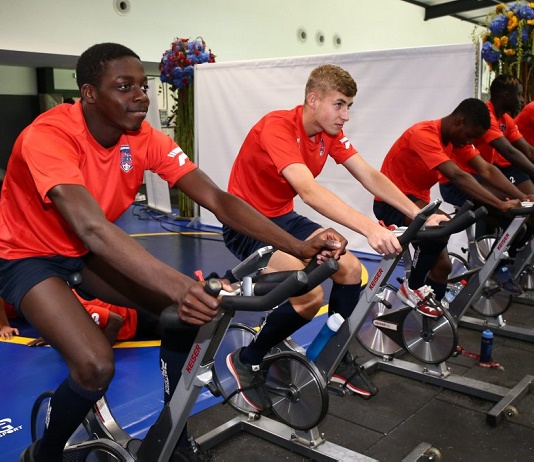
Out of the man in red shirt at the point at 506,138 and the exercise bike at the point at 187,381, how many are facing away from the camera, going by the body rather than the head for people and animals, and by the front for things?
0

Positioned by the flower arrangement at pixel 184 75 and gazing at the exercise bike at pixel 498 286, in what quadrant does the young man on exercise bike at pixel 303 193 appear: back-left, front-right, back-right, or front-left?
front-right

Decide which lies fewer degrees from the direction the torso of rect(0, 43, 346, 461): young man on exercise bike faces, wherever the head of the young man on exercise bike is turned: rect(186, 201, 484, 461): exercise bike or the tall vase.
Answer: the exercise bike

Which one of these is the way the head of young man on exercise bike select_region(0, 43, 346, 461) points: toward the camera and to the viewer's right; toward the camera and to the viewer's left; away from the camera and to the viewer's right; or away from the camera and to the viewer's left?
toward the camera and to the viewer's right

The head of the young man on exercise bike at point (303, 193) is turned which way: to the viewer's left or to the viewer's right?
to the viewer's right

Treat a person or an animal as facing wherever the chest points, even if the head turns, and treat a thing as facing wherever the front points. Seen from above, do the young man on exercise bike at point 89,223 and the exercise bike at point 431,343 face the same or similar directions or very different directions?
same or similar directions

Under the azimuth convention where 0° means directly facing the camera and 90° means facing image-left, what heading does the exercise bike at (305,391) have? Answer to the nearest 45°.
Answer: approximately 315°

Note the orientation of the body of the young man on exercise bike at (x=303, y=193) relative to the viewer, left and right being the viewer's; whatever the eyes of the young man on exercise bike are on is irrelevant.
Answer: facing the viewer and to the right of the viewer

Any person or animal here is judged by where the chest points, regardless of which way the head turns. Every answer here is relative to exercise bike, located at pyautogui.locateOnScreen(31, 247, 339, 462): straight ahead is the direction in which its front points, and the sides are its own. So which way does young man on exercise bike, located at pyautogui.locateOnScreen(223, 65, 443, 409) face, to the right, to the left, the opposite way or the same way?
the same way

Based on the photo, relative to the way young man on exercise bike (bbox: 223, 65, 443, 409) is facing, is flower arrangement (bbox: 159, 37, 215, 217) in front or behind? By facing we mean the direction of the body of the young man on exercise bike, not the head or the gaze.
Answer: behind

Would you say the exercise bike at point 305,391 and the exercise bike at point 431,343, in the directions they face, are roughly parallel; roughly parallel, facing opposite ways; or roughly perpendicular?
roughly parallel

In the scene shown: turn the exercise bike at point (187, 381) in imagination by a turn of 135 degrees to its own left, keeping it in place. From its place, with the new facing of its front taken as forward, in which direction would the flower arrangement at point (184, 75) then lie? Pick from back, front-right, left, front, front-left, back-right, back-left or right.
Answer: front

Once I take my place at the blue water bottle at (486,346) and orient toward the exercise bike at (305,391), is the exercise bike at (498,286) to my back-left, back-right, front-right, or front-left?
back-right

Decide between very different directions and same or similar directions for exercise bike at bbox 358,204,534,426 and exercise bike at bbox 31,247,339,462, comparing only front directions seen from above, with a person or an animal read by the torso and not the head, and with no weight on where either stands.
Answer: same or similar directions

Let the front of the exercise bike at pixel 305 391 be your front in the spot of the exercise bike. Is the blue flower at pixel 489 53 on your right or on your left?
on your left
